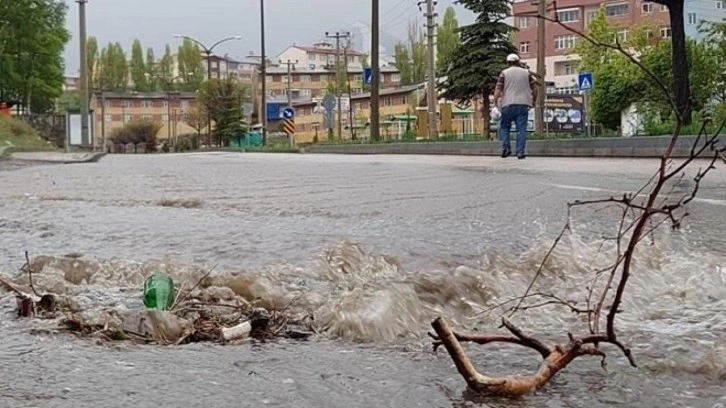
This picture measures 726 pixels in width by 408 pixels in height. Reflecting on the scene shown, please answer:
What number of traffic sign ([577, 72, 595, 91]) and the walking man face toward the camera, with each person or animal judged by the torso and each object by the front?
1

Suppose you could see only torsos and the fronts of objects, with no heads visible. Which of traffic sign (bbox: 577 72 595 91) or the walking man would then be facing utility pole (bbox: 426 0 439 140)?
the walking man

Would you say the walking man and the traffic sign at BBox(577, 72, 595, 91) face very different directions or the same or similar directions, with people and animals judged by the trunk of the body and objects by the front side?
very different directions

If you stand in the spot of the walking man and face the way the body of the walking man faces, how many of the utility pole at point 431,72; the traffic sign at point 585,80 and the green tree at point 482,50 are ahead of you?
3

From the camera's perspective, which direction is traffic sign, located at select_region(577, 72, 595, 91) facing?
toward the camera

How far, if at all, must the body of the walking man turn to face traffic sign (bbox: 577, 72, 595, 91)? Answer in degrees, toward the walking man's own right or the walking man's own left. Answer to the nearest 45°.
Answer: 0° — they already face it

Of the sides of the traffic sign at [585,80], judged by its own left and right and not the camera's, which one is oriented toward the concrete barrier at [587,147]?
front

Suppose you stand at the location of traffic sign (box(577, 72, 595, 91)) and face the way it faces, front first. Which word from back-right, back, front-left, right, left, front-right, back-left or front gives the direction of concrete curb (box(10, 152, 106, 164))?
front-right

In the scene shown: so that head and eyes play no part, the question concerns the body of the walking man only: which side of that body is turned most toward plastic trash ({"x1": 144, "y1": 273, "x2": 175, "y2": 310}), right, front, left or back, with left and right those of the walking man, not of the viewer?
back

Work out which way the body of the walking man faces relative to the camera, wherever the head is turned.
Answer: away from the camera

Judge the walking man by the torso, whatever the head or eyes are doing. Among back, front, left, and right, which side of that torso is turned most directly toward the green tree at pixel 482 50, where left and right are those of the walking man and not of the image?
front

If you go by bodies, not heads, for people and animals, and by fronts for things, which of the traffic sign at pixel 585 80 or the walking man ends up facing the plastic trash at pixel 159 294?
the traffic sign
